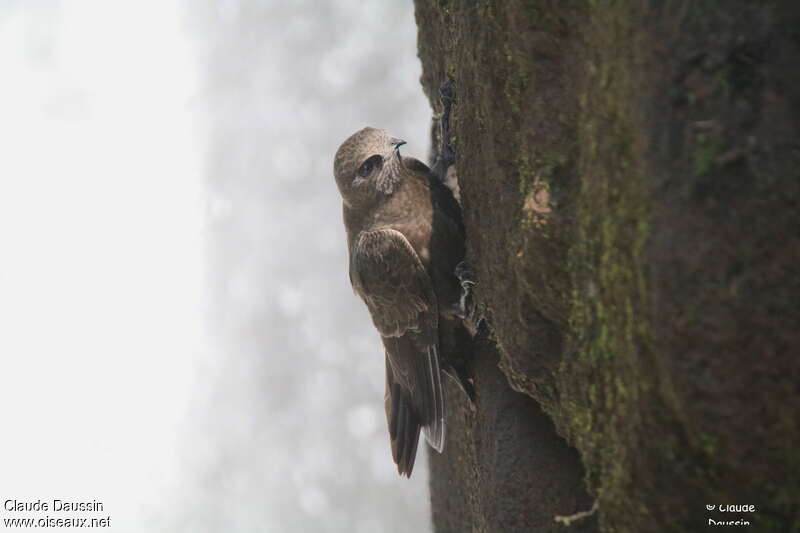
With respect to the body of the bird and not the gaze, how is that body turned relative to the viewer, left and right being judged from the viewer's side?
facing to the right of the viewer
